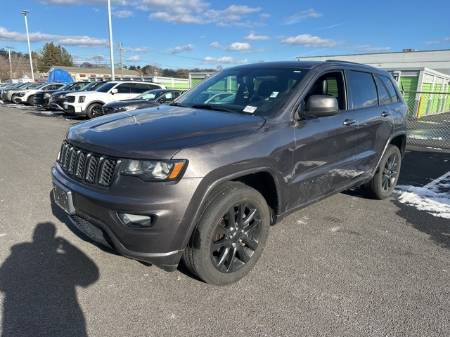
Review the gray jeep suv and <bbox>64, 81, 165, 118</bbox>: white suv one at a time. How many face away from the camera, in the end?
0

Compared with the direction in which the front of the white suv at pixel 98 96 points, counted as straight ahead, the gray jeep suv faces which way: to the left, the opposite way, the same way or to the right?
the same way

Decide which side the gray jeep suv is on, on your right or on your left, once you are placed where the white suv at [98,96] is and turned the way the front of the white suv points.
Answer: on your left

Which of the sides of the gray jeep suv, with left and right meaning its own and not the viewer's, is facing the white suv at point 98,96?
right

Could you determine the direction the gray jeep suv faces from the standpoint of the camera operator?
facing the viewer and to the left of the viewer

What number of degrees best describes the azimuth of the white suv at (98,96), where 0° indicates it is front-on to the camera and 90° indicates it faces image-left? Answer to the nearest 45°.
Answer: approximately 45°
